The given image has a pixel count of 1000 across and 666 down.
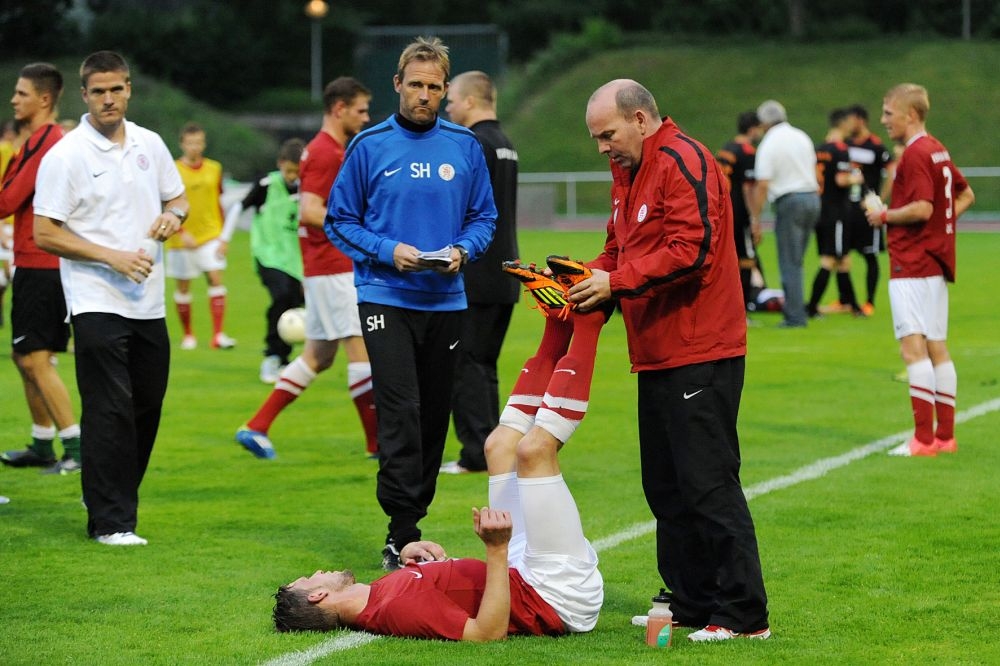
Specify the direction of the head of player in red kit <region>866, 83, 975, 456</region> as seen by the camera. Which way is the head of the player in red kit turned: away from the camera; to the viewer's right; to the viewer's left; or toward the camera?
to the viewer's left

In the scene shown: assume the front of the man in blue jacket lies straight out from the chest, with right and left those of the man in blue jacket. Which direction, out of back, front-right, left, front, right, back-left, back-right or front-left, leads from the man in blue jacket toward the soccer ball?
back

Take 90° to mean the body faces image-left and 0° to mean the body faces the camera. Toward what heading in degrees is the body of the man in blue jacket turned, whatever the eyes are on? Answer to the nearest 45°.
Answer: approximately 0°

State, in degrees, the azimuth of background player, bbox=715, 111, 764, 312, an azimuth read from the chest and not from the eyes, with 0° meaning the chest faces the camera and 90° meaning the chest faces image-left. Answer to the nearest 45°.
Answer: approximately 270°

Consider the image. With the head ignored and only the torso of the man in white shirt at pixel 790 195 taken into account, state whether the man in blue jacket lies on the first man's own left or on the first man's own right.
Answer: on the first man's own left
